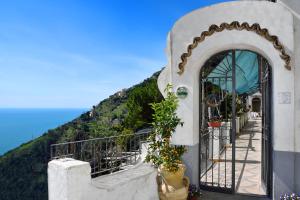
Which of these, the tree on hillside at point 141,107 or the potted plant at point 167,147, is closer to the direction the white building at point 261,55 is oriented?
the potted plant

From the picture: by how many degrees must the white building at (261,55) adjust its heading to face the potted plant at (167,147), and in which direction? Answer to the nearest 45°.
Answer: approximately 90° to its right

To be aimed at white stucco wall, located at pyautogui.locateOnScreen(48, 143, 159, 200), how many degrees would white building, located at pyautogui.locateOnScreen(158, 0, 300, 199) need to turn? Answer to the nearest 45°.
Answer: approximately 45° to its right

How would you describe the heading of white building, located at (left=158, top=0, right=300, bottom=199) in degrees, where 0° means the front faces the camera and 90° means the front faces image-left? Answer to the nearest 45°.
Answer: approximately 0°

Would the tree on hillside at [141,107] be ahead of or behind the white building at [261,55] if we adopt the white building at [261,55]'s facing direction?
behind

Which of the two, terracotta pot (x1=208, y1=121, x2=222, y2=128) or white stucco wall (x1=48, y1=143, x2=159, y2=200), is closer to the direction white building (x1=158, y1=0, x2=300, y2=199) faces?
the white stucco wall
